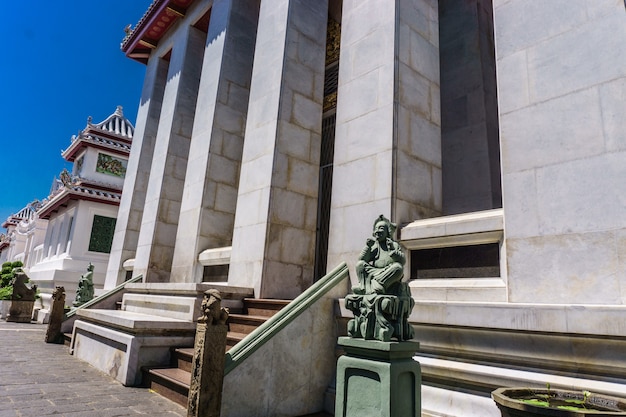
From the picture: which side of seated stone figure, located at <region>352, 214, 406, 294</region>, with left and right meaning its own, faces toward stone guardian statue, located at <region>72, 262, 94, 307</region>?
right

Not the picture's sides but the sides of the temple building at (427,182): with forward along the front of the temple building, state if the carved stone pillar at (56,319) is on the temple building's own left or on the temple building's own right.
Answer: on the temple building's own right

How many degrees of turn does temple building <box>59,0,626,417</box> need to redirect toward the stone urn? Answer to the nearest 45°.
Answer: approximately 45° to its left

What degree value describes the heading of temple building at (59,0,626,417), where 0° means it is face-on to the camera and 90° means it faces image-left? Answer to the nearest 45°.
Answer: approximately 45°

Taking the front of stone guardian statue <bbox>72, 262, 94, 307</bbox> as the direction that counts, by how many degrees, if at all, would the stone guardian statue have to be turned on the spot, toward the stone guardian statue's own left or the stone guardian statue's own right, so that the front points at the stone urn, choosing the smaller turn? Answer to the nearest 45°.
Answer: approximately 45° to the stone guardian statue's own left

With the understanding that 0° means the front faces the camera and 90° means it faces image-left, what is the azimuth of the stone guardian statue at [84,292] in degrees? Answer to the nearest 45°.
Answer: approximately 45°

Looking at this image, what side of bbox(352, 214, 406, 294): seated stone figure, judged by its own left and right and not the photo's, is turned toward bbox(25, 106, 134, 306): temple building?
right

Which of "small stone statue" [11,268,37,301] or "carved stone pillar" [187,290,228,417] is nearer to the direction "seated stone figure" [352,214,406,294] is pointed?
the carved stone pillar

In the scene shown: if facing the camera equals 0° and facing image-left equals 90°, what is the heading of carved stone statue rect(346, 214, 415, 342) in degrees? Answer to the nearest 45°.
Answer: approximately 45°

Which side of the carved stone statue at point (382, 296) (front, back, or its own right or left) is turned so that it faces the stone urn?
left
